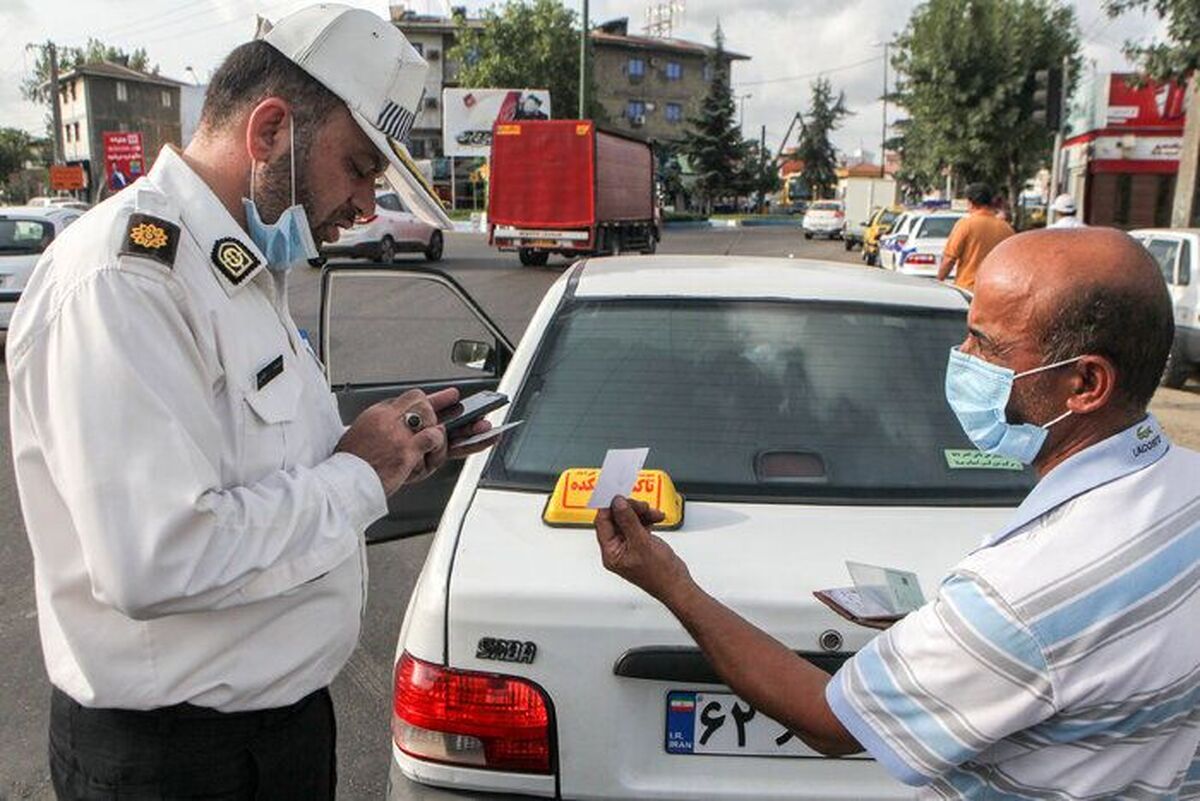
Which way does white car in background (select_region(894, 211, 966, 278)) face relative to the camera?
away from the camera

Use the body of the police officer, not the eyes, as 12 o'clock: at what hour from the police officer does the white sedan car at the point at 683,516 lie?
The white sedan car is roughly at 11 o'clock from the police officer.

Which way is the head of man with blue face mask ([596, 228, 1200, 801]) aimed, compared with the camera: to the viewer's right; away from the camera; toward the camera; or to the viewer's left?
to the viewer's left

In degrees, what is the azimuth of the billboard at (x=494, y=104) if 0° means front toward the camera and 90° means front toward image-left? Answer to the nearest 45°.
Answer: approximately 0°

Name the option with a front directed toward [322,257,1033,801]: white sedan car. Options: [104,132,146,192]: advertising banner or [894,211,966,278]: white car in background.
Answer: the advertising banner

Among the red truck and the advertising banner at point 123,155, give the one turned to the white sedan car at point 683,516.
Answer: the advertising banner

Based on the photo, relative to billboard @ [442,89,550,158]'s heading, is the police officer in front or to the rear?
in front

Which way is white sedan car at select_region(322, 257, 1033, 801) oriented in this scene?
away from the camera

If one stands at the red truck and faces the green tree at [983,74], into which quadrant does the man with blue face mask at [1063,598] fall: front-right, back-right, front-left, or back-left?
back-right

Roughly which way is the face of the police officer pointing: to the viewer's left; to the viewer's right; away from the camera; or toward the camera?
to the viewer's right

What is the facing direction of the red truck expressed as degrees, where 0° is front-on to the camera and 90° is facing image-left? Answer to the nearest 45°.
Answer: approximately 225°

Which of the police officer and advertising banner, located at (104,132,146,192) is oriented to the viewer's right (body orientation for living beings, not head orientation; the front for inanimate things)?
the police officer

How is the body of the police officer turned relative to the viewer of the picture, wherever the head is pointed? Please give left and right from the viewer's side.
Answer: facing to the right of the viewer
